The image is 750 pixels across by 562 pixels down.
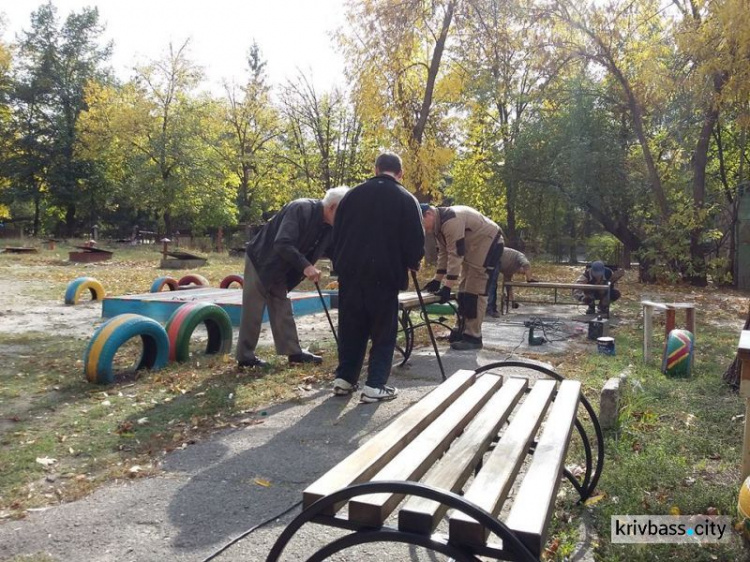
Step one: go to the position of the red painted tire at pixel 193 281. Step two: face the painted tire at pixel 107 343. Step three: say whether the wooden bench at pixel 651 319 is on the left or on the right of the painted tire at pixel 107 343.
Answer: left

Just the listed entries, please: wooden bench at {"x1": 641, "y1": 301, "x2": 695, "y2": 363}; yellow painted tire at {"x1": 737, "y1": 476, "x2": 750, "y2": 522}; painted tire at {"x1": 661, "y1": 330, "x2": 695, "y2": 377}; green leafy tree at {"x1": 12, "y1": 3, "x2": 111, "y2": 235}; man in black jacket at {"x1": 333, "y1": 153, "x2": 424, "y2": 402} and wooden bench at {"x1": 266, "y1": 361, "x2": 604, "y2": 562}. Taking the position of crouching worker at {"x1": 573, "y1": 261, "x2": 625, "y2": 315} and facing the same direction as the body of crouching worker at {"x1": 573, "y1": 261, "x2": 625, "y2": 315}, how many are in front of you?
5

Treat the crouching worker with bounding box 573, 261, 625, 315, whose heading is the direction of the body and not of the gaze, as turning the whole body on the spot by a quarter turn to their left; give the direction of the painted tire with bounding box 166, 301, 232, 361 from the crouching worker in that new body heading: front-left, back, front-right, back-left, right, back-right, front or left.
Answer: back-right

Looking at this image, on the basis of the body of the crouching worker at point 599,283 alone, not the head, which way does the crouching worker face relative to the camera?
toward the camera

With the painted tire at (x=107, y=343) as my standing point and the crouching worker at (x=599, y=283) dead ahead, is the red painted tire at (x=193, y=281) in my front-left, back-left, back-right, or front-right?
front-left

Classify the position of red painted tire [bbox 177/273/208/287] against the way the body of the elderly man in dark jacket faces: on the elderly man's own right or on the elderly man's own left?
on the elderly man's own left

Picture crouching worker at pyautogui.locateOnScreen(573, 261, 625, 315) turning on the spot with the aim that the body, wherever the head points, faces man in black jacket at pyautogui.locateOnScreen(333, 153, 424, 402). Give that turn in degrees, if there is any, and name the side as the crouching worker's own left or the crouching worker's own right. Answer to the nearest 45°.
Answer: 0° — they already face them

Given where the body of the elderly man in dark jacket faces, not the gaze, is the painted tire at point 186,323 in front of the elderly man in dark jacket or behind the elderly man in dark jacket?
behind

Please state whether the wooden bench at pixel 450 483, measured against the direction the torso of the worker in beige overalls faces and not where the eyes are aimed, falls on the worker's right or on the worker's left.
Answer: on the worker's left

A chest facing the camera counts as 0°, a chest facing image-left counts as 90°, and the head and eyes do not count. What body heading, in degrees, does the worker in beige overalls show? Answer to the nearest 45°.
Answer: approximately 90°

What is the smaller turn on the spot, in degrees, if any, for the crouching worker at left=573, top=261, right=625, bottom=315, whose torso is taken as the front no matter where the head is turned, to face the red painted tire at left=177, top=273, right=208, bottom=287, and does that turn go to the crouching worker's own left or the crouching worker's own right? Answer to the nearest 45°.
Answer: approximately 90° to the crouching worker's own right

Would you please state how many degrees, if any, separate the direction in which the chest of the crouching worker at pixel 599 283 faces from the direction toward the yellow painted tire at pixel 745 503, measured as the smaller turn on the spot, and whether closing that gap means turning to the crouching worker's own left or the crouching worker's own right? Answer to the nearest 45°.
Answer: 0° — they already face it

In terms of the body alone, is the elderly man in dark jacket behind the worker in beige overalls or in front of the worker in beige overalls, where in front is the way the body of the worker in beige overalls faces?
in front

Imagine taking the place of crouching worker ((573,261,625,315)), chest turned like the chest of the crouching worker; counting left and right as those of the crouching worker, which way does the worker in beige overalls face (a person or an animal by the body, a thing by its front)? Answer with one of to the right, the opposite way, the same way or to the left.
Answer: to the right

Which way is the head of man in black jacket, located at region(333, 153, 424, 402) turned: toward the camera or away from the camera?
away from the camera

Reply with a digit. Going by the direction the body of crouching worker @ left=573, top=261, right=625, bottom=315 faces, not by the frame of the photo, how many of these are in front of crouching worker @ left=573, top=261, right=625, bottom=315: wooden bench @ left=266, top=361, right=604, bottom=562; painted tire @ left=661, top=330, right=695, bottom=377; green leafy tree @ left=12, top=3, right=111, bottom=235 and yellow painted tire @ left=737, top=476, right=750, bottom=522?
3

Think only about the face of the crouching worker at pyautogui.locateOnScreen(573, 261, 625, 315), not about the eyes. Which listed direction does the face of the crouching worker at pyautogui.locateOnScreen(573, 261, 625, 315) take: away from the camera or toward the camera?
toward the camera
